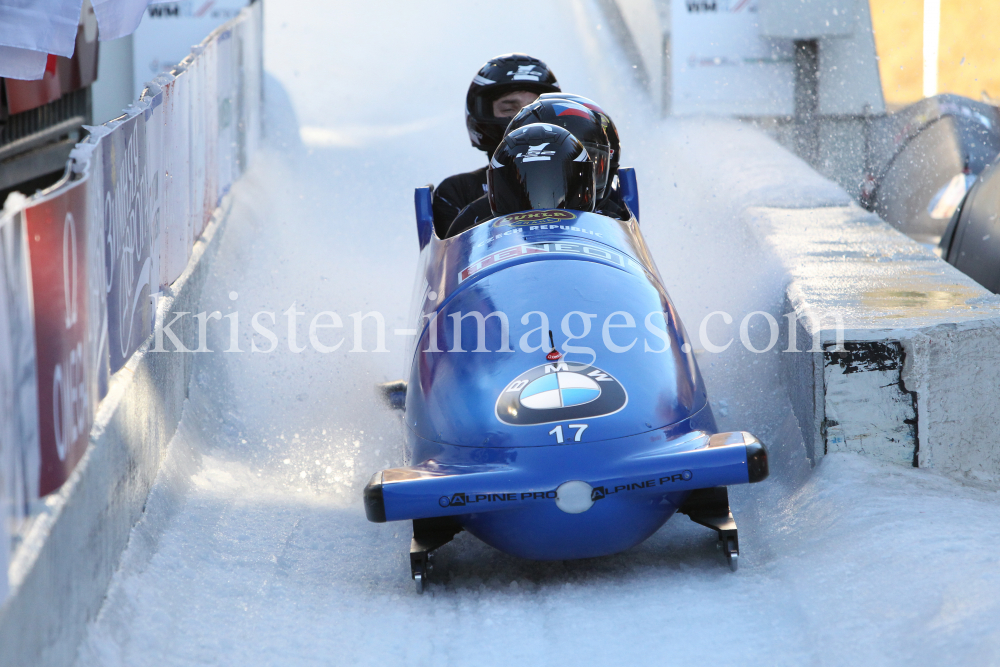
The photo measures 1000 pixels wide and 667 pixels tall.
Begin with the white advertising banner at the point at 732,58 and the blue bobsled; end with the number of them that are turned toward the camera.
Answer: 2

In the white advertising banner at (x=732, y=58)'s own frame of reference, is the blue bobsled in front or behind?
in front

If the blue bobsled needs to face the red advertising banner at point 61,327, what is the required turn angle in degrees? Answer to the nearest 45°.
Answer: approximately 45° to its right

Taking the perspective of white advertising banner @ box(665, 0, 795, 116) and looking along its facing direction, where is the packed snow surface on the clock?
The packed snow surface is roughly at 12 o'clock from the white advertising banner.

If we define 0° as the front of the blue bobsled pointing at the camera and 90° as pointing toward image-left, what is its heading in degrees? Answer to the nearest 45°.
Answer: approximately 0°

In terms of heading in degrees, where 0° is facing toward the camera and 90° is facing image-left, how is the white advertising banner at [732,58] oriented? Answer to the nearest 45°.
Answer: approximately 0°

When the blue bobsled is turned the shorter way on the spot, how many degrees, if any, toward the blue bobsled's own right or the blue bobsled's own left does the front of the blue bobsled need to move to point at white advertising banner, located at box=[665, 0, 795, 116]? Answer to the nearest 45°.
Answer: approximately 180°

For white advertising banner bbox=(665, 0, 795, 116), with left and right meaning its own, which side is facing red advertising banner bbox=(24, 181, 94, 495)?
front

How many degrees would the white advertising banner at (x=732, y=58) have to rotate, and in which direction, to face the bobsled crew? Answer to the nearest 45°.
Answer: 0° — it already faces them
